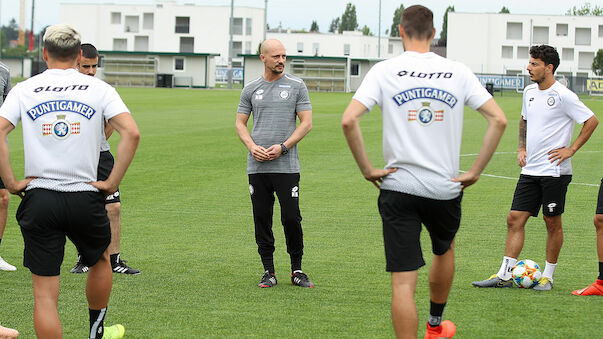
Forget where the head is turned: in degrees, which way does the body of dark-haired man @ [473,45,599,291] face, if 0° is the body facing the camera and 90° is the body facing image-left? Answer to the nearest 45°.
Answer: approximately 45°

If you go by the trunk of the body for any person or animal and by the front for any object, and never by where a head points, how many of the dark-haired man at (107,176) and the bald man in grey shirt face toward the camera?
2

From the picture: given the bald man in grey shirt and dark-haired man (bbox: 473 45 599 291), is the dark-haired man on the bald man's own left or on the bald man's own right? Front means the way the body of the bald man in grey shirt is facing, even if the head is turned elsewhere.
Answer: on the bald man's own left

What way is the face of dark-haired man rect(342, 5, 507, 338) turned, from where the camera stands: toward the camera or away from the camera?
away from the camera

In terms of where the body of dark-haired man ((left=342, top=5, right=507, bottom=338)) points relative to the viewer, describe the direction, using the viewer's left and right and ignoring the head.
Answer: facing away from the viewer

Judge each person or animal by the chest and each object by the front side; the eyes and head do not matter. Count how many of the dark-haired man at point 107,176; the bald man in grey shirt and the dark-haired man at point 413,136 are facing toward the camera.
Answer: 2

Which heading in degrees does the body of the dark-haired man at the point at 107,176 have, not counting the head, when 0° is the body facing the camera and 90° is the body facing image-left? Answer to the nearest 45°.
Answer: approximately 0°
